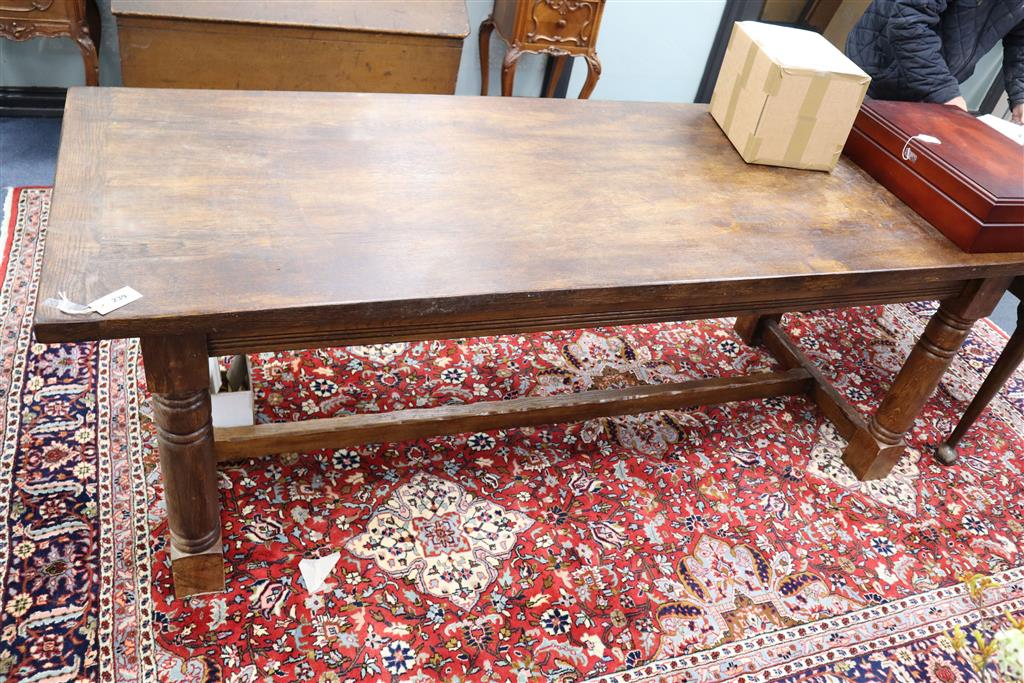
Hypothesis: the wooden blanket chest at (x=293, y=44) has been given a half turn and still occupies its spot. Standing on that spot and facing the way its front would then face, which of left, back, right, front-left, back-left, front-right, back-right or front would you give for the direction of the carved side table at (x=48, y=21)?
left

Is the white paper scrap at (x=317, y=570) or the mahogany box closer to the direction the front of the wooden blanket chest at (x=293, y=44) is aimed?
the white paper scrap

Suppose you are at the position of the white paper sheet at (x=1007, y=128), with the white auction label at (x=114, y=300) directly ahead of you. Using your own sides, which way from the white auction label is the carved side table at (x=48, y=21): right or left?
right

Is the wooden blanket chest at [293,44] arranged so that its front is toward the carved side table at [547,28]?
no

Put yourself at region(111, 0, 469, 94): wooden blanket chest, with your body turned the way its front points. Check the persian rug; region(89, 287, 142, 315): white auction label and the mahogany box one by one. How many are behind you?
0

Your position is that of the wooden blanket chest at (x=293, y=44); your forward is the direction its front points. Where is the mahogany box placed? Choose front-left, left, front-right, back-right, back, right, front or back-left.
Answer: front-left

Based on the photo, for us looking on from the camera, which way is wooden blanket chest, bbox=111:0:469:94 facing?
facing the viewer

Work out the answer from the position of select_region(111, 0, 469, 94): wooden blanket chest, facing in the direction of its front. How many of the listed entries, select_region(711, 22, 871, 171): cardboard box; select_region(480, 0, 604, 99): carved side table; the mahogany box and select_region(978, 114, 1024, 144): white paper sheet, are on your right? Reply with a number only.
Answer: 0

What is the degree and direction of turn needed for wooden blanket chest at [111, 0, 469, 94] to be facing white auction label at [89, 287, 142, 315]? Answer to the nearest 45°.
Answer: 0° — it already faces it

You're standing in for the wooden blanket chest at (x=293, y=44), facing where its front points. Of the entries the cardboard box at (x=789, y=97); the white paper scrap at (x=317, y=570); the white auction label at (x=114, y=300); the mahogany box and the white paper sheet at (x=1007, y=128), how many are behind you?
0

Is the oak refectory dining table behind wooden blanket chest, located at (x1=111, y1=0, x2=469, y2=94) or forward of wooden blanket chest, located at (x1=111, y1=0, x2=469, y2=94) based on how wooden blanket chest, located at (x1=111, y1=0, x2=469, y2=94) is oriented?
forward

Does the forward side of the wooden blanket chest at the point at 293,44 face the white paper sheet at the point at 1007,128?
no

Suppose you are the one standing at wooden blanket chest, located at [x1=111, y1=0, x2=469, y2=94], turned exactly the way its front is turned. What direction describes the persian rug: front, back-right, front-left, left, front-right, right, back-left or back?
front

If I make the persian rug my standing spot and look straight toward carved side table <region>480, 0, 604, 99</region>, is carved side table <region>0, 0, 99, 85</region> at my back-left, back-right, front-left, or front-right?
front-left

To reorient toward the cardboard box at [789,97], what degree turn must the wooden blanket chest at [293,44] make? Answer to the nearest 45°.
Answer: approximately 45° to its left

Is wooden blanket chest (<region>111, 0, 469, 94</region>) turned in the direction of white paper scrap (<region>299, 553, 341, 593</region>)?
yes
